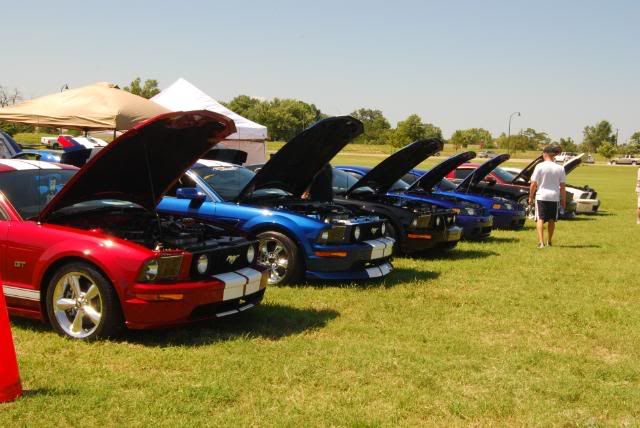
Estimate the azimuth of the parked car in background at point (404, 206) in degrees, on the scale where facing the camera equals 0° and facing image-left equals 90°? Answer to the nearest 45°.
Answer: approximately 315°

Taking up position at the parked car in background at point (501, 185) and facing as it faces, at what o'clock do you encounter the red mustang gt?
The red mustang gt is roughly at 2 o'clock from the parked car in background.

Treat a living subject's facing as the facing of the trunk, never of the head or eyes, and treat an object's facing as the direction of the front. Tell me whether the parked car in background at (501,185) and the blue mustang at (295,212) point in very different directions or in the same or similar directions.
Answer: same or similar directions

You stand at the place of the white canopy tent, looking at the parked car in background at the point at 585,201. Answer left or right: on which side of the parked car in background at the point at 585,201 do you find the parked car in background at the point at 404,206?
right

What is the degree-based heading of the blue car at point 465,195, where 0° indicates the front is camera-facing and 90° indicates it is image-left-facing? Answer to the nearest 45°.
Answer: approximately 315°

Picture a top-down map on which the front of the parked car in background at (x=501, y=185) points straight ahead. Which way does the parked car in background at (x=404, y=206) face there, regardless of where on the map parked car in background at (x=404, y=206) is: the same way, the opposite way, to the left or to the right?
the same way

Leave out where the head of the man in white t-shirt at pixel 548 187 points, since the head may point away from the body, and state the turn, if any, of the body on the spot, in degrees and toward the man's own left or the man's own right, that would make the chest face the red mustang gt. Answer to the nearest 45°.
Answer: approximately 135° to the man's own left

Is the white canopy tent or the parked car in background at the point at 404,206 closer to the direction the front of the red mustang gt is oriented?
the parked car in background

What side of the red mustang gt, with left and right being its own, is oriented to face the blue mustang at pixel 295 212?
left

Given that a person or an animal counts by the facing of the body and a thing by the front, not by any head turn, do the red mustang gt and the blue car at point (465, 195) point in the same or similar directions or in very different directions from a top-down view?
same or similar directions

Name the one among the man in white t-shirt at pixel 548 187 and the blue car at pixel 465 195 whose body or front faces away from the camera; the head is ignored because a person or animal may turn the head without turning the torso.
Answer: the man in white t-shirt

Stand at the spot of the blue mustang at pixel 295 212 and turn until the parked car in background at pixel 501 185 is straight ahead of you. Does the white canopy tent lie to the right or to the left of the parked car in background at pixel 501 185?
left

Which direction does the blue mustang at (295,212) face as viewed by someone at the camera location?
facing the viewer and to the right of the viewer

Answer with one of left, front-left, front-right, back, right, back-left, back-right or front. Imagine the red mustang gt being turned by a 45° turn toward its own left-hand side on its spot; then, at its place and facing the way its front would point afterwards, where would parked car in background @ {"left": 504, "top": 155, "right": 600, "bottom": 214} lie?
front-left

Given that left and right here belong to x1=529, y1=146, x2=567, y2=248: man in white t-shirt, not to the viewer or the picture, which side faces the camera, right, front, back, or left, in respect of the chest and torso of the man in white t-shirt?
back

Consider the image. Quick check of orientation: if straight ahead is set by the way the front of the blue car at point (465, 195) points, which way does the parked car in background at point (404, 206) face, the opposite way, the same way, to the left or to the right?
the same way

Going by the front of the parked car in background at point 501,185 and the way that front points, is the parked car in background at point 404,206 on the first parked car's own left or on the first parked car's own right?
on the first parked car's own right
